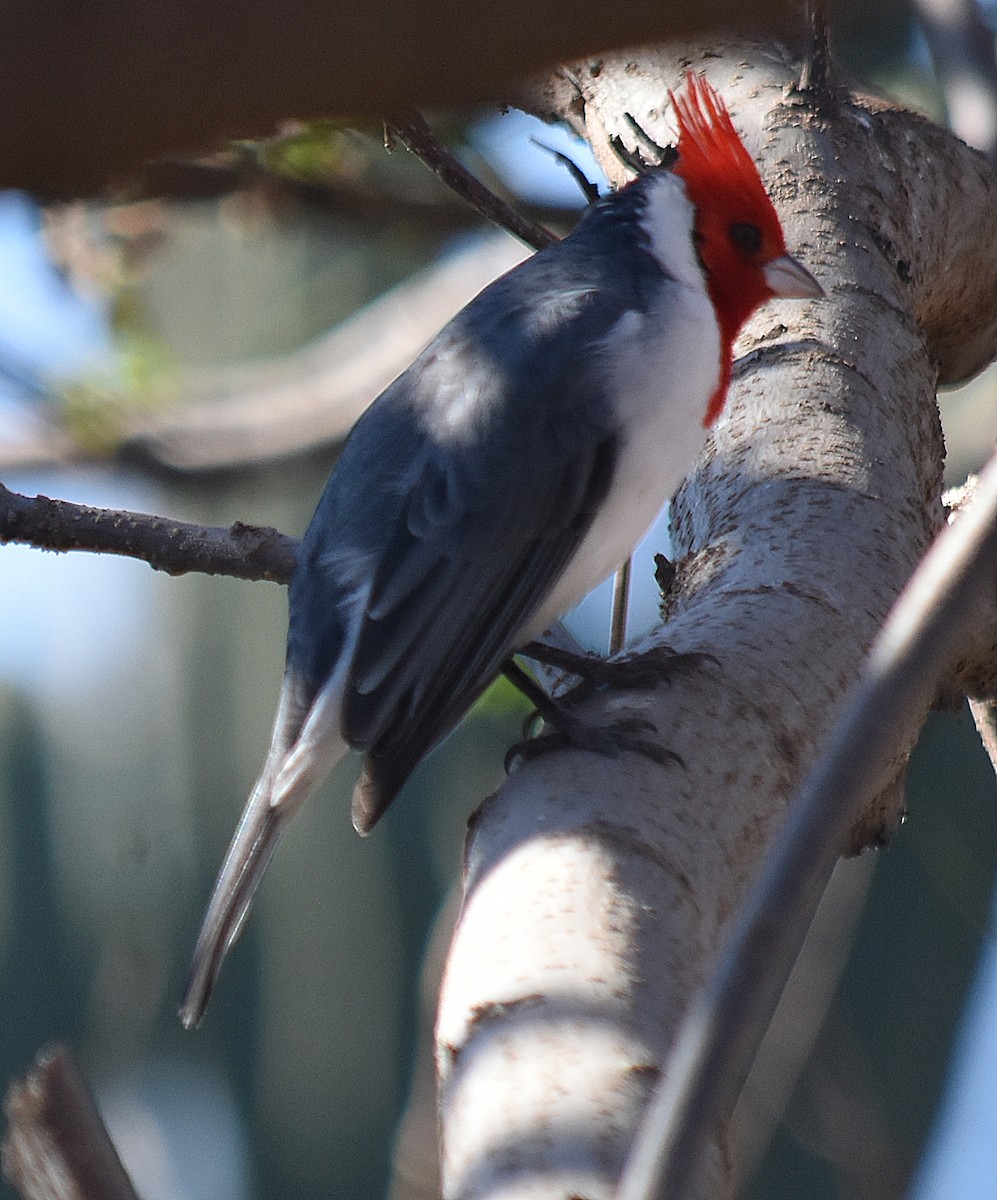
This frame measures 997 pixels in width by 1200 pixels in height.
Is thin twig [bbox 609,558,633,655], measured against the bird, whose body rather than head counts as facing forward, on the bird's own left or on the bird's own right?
on the bird's own left

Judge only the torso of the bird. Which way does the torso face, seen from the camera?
to the viewer's right
